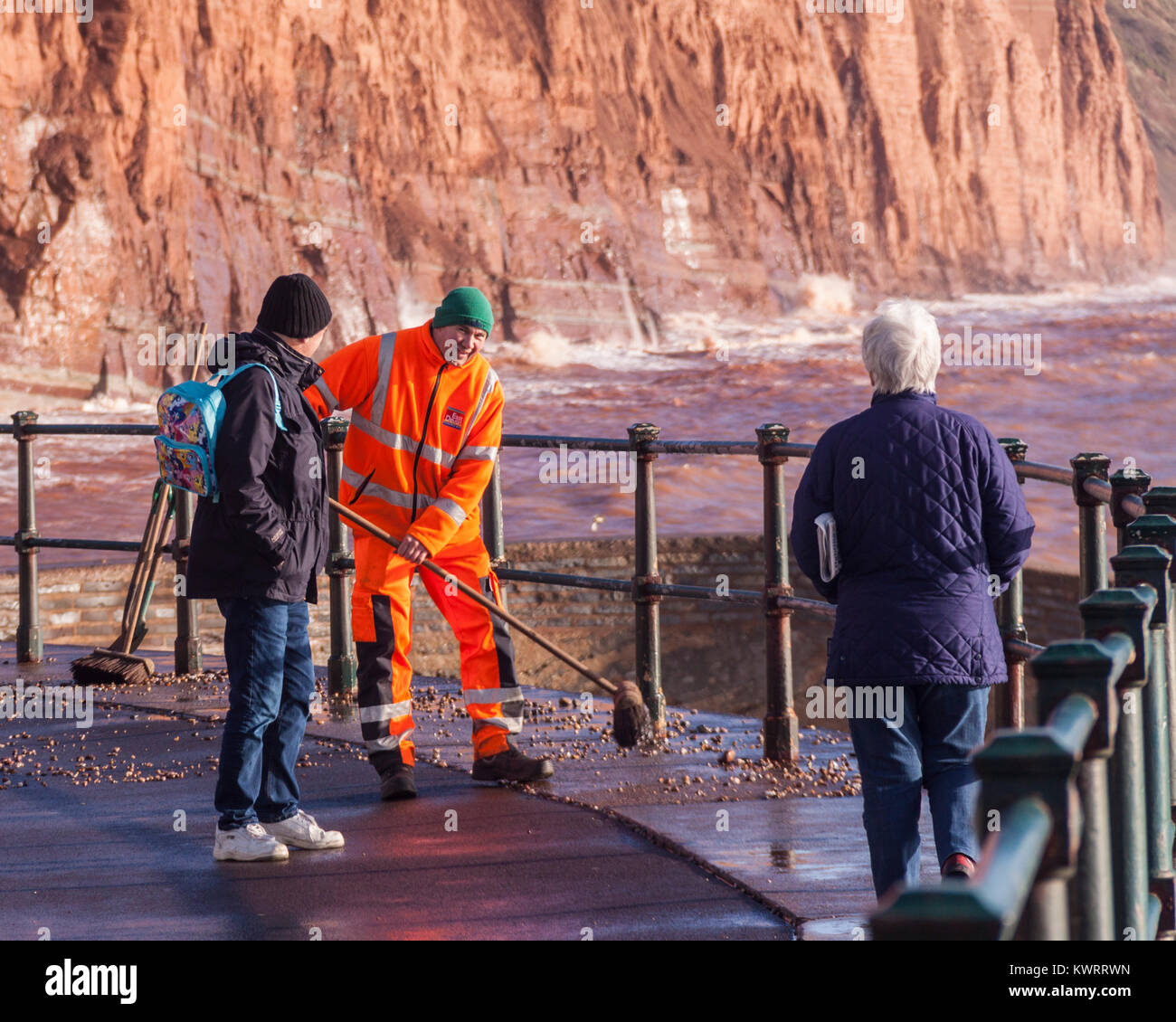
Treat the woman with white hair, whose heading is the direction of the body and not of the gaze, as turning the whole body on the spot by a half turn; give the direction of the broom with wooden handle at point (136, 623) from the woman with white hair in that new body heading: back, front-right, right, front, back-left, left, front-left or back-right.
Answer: back-right

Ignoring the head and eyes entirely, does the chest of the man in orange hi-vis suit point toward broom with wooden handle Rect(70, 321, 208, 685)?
no

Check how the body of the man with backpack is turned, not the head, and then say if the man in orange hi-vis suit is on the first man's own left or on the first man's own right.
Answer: on the first man's own left

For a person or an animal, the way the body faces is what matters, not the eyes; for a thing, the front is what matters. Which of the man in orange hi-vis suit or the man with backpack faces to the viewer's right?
the man with backpack

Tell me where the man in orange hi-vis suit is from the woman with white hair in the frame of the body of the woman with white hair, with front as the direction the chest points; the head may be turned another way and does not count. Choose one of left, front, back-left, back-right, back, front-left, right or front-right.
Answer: front-left

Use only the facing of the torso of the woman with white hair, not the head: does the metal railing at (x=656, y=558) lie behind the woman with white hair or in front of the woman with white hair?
in front

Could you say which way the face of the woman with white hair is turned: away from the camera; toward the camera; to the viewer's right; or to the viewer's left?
away from the camera

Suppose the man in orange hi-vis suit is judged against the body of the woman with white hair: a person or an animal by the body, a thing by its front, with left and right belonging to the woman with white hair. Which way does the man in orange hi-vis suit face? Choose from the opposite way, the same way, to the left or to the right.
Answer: the opposite way

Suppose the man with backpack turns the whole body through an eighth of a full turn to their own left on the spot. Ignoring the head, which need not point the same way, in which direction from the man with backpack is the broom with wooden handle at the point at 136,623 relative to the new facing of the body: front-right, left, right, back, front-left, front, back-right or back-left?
front-left

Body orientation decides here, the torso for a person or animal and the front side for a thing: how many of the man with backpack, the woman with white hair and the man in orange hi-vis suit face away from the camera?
1

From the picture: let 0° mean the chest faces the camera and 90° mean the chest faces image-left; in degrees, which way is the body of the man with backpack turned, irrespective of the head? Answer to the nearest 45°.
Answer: approximately 270°

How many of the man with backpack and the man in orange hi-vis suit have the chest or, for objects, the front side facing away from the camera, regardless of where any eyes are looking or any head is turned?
0

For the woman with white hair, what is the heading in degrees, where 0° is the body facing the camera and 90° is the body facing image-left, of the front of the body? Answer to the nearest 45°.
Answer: approximately 180°

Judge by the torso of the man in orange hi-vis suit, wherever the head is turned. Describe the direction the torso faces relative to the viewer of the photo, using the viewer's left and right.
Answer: facing the viewer

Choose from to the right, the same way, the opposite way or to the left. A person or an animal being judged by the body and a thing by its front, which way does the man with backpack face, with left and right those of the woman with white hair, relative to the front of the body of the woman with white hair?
to the right
